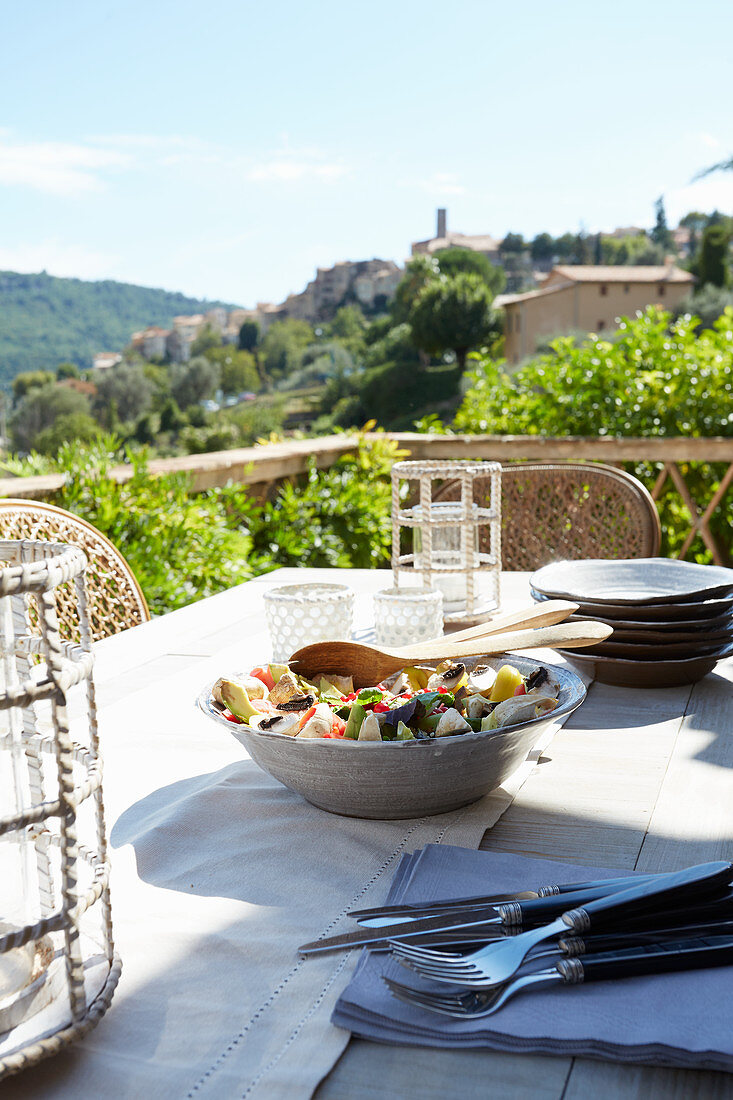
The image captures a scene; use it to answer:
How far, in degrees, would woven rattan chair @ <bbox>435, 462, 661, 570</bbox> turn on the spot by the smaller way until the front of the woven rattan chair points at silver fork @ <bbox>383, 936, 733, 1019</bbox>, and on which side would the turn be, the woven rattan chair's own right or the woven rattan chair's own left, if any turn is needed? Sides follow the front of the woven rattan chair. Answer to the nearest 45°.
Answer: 0° — it already faces it

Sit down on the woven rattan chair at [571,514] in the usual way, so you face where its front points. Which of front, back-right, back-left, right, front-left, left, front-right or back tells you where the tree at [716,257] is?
back

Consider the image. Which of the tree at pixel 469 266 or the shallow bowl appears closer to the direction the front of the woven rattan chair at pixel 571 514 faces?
the shallow bowl

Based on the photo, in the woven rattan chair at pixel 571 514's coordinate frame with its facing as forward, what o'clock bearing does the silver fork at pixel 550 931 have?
The silver fork is roughly at 12 o'clock from the woven rattan chair.

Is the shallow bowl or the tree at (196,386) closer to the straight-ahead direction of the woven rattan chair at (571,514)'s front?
the shallow bowl

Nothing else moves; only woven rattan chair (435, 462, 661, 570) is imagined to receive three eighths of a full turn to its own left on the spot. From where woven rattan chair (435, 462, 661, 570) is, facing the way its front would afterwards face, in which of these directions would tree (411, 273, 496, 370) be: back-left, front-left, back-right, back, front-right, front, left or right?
front-left

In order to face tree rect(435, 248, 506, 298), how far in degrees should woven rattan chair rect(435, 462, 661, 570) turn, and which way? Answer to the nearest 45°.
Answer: approximately 180°

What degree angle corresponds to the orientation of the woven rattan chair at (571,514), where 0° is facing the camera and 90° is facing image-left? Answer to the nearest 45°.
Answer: approximately 0°

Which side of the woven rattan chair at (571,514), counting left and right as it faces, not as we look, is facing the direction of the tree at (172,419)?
back
